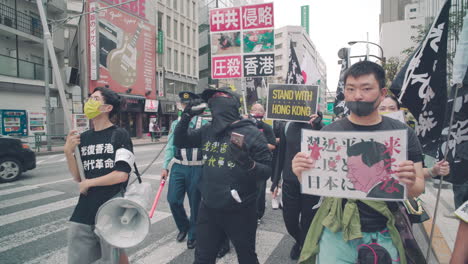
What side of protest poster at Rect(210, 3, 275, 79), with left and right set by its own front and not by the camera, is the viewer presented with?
front

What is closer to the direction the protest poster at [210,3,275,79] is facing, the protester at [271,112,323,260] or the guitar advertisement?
the protester

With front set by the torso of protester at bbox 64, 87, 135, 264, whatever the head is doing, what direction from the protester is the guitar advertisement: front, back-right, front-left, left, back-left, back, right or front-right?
back-right

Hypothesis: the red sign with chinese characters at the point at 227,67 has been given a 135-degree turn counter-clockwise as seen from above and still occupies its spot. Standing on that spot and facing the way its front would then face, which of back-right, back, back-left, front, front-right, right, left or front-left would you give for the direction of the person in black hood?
back-right

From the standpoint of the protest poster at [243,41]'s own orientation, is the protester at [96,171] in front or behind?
in front

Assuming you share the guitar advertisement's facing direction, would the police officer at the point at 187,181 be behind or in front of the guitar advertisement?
in front

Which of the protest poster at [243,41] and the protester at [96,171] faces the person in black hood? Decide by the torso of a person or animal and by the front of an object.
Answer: the protest poster

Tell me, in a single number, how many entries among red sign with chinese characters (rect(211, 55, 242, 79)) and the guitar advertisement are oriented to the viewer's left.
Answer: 0

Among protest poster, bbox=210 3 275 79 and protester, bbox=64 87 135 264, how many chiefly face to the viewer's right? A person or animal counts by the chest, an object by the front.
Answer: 0

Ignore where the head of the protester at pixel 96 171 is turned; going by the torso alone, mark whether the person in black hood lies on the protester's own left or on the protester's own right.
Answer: on the protester's own left

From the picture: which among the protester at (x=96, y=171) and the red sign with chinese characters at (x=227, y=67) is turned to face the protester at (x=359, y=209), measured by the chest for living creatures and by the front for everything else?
the red sign with chinese characters

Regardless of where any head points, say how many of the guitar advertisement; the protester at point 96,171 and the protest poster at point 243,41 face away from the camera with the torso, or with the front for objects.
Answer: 0

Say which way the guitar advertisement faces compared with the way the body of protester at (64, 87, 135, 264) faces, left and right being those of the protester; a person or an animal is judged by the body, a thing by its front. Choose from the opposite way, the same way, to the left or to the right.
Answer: to the left
